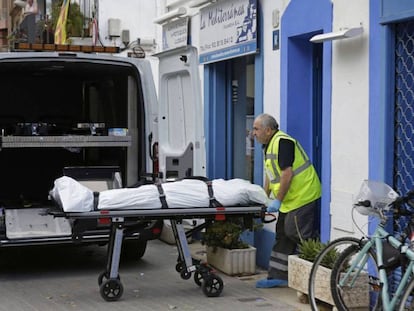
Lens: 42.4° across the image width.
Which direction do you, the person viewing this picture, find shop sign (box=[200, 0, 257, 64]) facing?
facing the viewer and to the left of the viewer

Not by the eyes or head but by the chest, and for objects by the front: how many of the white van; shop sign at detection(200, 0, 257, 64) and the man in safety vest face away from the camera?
1

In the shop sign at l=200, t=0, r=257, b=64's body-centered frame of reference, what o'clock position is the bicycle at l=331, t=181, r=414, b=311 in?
The bicycle is roughly at 10 o'clock from the shop sign.

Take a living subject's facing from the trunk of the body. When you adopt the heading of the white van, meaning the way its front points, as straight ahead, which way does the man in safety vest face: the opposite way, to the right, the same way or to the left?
to the left

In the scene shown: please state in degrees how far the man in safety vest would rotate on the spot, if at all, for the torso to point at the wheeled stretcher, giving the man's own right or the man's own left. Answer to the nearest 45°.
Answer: approximately 45° to the man's own left

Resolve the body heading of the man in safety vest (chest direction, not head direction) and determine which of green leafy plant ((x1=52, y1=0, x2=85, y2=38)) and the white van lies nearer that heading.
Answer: the white van

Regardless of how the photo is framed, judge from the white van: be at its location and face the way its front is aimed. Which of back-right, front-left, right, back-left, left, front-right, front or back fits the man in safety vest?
back-right

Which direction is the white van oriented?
away from the camera

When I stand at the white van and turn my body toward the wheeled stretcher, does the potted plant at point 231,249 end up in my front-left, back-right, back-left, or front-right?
front-left

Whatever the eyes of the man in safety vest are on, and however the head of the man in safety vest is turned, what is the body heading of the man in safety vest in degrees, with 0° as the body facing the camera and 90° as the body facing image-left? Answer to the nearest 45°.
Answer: approximately 90°

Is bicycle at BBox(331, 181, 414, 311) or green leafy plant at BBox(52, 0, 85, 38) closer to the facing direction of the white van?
the green leafy plant

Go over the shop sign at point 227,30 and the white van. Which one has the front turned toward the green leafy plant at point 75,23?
the white van

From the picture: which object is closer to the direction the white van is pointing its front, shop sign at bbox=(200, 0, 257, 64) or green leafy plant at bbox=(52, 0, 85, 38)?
the green leafy plant

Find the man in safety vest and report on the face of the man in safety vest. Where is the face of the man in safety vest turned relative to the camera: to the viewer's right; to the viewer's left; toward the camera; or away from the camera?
to the viewer's left
